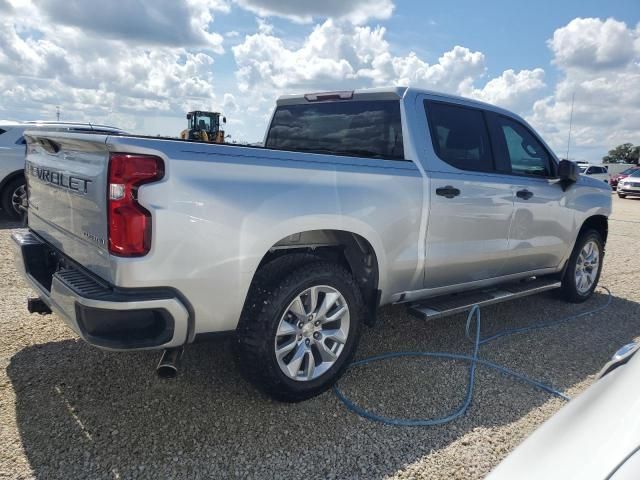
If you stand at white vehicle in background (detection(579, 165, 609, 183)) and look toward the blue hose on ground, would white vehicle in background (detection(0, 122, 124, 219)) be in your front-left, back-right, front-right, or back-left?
front-right

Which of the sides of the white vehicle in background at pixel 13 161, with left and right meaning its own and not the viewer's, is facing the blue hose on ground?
right

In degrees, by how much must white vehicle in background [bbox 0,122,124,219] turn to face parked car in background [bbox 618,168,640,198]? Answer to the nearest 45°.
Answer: approximately 45° to its right

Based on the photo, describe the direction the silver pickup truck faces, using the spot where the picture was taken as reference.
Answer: facing away from the viewer and to the right of the viewer

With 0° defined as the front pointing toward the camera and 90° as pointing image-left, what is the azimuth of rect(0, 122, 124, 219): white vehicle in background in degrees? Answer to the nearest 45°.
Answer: approximately 225°

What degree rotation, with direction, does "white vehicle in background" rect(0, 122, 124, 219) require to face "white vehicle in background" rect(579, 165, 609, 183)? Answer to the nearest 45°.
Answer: approximately 45° to its right

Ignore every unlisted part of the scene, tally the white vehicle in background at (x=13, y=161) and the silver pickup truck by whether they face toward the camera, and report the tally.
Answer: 0

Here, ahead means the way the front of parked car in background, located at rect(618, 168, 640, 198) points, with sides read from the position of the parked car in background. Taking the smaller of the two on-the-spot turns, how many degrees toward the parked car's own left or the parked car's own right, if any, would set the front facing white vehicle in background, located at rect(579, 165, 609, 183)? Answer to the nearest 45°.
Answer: approximately 45° to the parked car's own right
